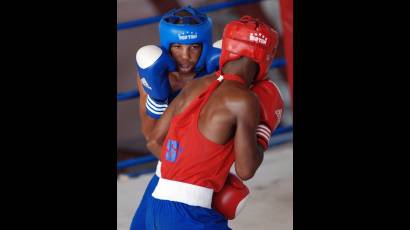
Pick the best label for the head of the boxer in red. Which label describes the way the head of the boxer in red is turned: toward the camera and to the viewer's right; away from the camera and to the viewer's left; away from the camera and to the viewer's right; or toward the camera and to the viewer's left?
away from the camera and to the viewer's left

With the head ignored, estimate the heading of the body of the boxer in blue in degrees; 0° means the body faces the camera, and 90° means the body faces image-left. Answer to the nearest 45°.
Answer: approximately 0°
